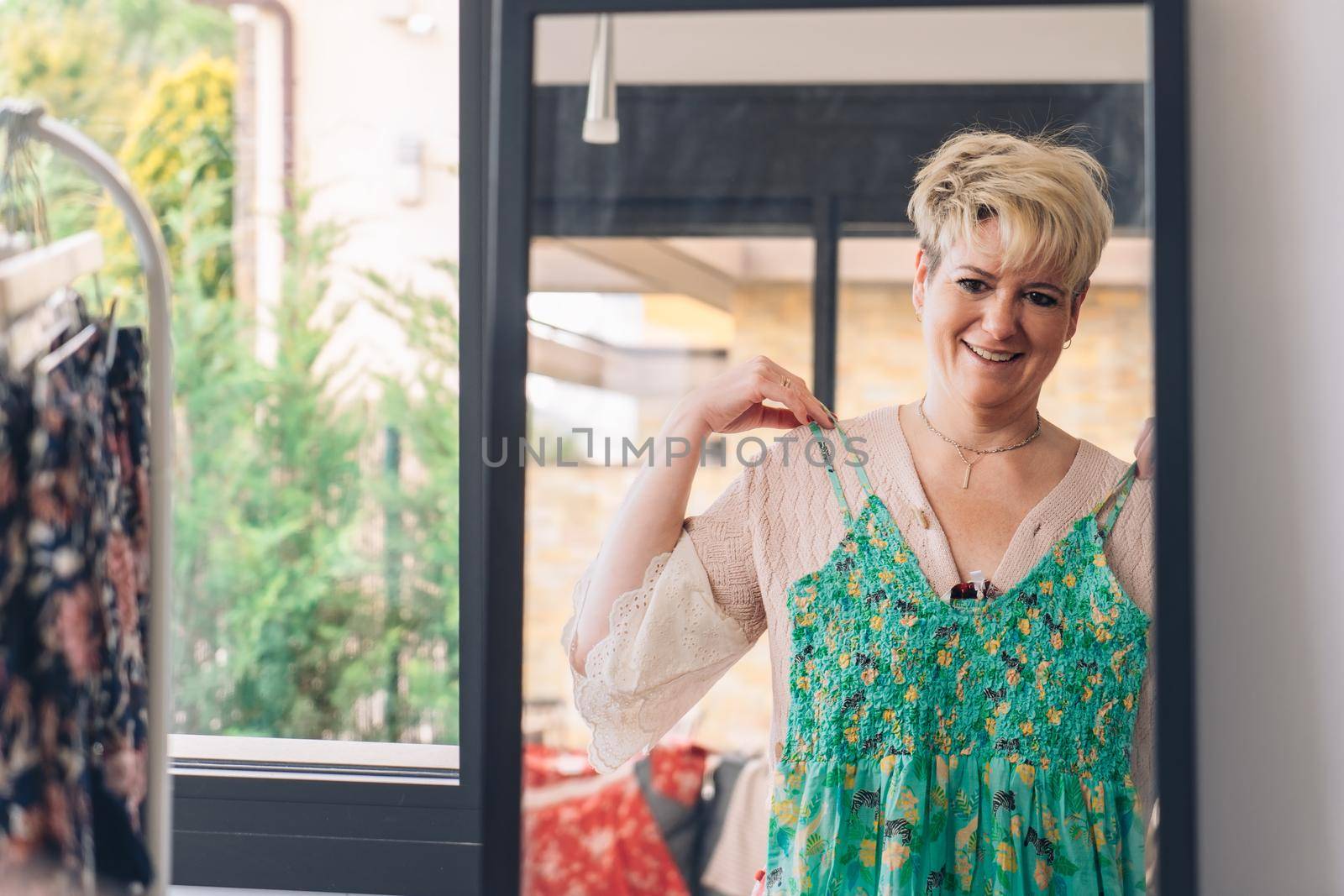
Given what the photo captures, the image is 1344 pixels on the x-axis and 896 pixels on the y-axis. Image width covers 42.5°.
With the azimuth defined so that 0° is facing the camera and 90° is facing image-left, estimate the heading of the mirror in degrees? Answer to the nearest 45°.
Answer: approximately 0°
